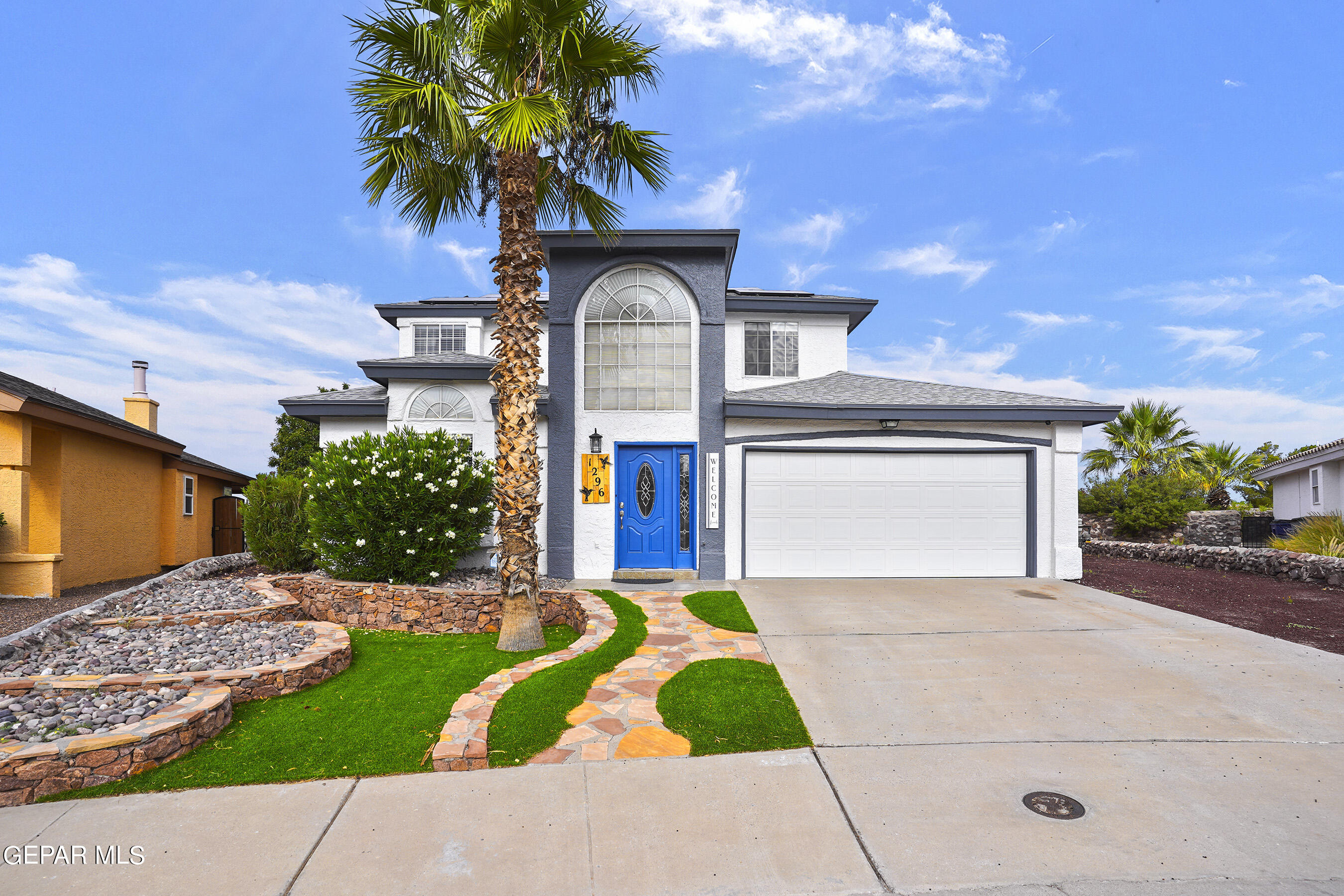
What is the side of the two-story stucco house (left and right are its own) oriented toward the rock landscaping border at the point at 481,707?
front

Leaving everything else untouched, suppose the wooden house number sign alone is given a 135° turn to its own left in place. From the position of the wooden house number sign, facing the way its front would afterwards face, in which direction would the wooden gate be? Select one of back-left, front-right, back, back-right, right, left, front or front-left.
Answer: left

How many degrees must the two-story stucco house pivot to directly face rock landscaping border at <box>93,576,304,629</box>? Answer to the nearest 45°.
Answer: approximately 45° to its right

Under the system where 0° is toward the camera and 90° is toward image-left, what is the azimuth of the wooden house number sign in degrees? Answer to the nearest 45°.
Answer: approximately 0°

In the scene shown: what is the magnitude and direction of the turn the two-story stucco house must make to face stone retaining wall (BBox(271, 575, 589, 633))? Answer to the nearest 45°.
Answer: approximately 45° to its right

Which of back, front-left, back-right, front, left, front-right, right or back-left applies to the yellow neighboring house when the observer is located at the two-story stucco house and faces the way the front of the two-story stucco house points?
right

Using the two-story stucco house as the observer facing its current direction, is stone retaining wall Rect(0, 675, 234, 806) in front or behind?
in front

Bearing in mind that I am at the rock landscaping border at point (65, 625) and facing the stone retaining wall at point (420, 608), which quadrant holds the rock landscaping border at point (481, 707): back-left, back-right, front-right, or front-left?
front-right

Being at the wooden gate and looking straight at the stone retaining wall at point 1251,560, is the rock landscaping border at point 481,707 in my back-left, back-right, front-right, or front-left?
front-right

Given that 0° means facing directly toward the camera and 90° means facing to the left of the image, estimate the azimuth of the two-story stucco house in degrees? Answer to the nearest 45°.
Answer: approximately 0°

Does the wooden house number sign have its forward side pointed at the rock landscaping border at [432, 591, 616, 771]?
yes

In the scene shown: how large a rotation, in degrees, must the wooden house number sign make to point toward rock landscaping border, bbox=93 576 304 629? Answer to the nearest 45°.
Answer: approximately 45° to its right

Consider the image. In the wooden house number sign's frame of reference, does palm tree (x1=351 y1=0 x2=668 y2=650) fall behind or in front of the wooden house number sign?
in front

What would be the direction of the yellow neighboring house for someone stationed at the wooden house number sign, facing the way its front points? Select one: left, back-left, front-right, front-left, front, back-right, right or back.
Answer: right

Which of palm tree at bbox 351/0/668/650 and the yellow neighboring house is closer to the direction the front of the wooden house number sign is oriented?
the palm tree
